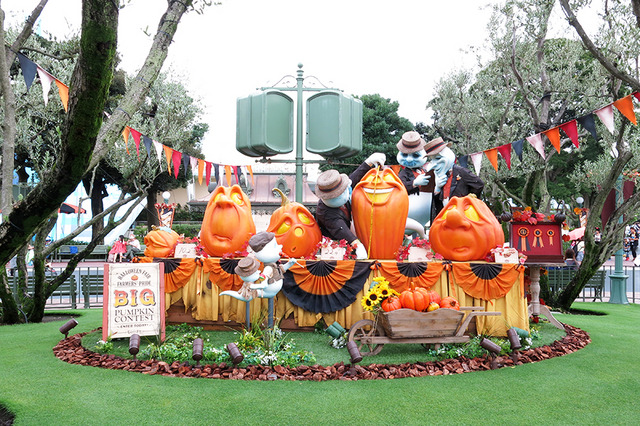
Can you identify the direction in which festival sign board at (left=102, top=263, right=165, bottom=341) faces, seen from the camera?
facing the viewer

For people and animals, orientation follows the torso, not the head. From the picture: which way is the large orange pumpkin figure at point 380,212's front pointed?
toward the camera

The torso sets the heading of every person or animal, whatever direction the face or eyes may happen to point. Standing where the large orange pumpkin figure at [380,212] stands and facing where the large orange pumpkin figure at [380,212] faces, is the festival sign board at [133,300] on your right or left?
on your right

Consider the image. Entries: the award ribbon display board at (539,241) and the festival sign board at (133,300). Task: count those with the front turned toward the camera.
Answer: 2

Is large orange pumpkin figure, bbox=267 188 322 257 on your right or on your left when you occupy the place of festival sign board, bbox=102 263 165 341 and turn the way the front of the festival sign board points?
on your left

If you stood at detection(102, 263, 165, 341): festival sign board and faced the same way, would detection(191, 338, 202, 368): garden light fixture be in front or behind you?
in front

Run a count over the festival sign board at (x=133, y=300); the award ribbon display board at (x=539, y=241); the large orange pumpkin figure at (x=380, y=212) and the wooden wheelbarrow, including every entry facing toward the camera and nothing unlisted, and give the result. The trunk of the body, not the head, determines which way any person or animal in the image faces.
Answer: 3

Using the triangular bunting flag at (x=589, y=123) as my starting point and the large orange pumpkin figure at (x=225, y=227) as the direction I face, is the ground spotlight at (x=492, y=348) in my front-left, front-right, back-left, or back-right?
front-left

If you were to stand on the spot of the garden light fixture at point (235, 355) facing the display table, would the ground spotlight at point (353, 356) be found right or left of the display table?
right

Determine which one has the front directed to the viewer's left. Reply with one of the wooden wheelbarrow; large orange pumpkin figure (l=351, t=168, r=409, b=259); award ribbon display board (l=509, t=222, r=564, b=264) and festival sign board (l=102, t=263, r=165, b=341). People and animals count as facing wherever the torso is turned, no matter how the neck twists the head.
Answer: the wooden wheelbarrow

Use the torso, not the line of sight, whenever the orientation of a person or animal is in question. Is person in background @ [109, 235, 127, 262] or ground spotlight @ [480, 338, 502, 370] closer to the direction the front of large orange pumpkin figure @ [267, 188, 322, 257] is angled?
the ground spotlight

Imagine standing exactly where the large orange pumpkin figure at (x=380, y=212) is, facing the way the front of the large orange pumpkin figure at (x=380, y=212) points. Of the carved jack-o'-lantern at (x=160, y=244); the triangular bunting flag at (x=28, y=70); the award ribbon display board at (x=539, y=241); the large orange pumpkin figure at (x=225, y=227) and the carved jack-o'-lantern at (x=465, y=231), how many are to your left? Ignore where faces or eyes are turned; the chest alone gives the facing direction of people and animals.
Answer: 2

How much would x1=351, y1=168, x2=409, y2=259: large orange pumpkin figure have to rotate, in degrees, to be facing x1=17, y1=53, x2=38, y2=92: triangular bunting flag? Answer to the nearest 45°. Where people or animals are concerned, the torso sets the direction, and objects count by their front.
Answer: approximately 45° to its right

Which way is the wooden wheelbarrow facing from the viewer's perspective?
to the viewer's left

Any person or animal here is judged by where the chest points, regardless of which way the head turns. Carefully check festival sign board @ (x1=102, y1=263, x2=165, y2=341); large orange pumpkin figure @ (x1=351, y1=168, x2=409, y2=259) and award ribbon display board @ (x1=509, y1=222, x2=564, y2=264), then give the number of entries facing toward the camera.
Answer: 3

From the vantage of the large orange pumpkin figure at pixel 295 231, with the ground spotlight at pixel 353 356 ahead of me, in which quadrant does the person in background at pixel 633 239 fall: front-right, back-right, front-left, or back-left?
back-left

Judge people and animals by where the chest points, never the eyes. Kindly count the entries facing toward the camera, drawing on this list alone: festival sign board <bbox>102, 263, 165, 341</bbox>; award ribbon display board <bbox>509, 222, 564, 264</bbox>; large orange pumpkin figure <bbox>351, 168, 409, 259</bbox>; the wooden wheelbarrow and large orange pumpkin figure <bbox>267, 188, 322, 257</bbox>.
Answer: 4
